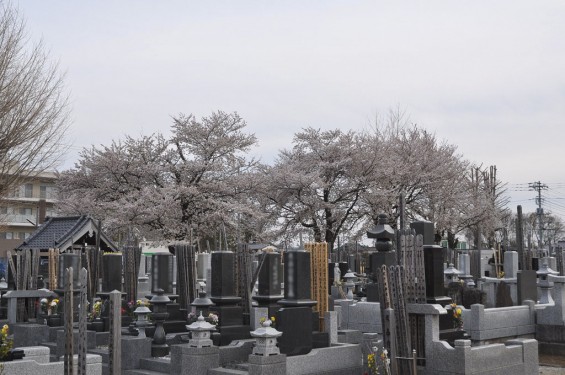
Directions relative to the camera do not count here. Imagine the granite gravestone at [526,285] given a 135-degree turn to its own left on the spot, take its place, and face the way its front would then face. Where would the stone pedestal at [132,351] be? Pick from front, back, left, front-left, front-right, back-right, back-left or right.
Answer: back-left

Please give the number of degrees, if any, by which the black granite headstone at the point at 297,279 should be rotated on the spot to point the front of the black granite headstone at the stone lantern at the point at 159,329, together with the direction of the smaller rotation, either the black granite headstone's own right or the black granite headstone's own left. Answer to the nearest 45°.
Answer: approximately 90° to the black granite headstone's own right

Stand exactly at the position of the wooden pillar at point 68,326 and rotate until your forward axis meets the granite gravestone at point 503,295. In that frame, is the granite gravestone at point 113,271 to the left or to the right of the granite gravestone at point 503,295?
left

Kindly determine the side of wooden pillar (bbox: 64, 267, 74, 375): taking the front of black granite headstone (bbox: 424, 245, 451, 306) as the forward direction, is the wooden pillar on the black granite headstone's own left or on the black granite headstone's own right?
on the black granite headstone's own right

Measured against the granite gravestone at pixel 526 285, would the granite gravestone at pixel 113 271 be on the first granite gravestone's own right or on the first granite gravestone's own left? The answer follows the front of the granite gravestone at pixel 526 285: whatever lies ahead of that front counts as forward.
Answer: on the first granite gravestone's own right

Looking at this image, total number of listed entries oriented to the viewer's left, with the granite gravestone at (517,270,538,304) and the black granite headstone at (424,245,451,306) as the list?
0

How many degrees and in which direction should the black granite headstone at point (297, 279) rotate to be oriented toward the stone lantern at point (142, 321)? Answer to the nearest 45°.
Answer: approximately 90° to its right

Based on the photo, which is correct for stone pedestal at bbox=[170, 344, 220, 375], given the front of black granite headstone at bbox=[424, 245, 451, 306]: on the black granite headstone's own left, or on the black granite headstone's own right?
on the black granite headstone's own right

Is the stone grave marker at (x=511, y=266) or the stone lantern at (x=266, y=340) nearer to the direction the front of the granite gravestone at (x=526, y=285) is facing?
the stone lantern
